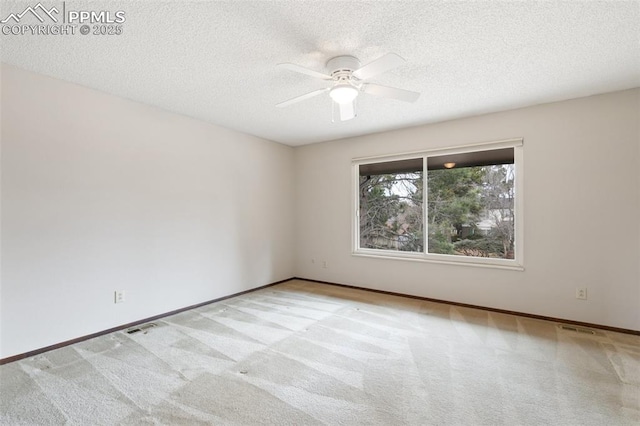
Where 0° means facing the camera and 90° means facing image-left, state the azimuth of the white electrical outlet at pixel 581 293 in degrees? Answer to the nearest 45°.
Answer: approximately 0°

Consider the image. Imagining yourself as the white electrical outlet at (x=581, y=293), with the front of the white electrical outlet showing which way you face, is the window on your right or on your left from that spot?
on your right
